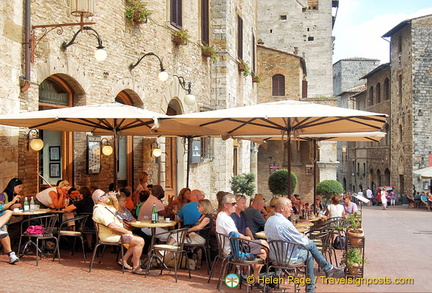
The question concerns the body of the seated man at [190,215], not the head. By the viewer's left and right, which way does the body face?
facing away from the viewer and to the right of the viewer

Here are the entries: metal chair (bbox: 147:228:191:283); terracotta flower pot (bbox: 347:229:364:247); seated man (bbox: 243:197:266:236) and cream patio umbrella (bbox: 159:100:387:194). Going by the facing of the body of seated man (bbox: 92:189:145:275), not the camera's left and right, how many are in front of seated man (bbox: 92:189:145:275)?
4

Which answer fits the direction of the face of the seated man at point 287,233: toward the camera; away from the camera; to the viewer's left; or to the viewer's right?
to the viewer's right

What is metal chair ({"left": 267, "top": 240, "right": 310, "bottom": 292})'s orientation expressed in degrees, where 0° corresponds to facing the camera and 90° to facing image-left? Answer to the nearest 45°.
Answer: approximately 225°

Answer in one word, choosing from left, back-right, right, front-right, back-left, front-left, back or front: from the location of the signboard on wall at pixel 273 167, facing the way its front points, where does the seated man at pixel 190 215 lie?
front

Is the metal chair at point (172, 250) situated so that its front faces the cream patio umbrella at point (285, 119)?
no

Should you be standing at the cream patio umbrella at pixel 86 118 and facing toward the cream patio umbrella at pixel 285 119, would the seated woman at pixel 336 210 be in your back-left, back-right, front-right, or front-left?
front-left

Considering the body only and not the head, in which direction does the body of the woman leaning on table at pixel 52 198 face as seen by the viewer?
to the viewer's right

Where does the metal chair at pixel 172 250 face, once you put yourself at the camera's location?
facing away from the viewer and to the left of the viewer

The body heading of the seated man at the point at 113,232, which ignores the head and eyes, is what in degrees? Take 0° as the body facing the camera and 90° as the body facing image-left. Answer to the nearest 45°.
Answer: approximately 270°

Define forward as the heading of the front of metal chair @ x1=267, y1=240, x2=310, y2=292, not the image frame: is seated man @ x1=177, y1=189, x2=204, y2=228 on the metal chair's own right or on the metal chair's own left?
on the metal chair's own left

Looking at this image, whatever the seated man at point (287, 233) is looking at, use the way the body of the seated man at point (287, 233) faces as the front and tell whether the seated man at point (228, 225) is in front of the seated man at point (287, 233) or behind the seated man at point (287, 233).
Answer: behind

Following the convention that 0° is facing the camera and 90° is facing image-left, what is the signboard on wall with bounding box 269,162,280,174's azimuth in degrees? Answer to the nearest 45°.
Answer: approximately 0°

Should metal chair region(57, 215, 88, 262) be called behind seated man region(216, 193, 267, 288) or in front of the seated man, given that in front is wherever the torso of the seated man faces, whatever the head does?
behind
